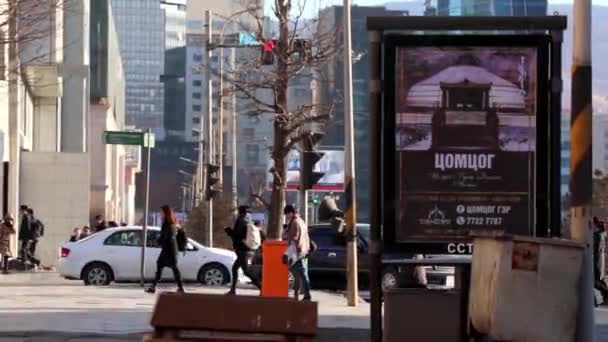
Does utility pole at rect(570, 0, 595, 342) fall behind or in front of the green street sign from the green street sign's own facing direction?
in front

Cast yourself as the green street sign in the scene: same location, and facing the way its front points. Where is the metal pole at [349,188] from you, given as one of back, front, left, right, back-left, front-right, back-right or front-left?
front-left

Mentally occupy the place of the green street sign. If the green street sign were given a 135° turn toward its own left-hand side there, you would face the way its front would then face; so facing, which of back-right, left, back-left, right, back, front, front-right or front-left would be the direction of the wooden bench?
back-right

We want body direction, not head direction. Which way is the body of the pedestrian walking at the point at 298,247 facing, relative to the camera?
to the viewer's left
